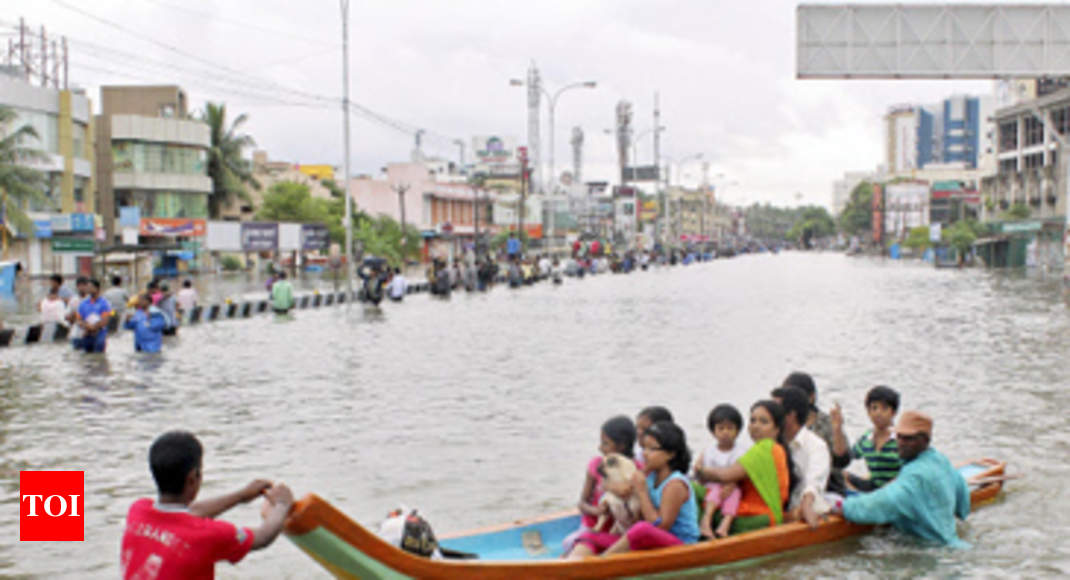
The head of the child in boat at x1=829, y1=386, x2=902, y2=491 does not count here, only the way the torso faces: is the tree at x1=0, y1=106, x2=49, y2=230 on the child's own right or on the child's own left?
on the child's own right

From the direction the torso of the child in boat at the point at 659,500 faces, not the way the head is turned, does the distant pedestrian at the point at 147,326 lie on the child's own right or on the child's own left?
on the child's own right

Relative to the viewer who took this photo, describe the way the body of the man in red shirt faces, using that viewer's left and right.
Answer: facing away from the viewer and to the right of the viewer

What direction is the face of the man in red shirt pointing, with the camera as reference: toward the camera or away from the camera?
away from the camera

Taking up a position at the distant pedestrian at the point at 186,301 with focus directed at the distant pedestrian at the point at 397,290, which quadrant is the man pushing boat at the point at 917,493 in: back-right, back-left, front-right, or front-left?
back-right
